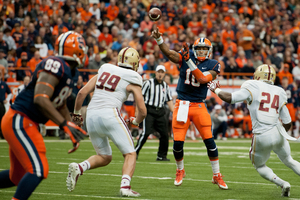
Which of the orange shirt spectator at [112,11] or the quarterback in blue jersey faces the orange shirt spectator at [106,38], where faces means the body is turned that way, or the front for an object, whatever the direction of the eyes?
the orange shirt spectator at [112,11]

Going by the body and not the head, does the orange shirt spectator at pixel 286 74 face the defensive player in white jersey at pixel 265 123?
yes

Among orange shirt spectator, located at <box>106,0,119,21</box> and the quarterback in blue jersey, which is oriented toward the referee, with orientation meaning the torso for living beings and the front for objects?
the orange shirt spectator

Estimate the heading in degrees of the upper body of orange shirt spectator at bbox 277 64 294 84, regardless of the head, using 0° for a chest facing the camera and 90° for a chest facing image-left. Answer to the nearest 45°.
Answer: approximately 0°

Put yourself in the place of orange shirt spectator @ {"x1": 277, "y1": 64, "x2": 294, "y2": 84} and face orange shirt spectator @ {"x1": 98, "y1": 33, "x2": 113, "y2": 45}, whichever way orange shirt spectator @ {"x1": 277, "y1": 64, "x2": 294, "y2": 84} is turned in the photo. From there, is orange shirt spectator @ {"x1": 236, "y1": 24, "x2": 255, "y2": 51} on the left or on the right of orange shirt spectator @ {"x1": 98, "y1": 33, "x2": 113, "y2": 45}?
right
